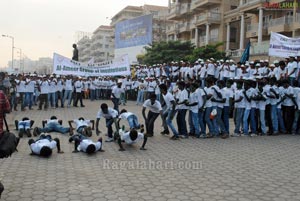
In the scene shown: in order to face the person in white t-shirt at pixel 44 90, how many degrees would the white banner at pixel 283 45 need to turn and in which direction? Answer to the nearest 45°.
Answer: approximately 90° to its right

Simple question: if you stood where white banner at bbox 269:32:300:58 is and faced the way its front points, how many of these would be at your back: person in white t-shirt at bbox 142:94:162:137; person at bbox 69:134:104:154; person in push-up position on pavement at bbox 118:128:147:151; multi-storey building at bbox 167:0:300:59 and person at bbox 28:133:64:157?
1

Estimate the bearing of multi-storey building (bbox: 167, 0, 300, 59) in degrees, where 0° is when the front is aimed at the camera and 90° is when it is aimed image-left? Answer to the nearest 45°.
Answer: approximately 45°

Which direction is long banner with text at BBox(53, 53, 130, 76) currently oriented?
toward the camera

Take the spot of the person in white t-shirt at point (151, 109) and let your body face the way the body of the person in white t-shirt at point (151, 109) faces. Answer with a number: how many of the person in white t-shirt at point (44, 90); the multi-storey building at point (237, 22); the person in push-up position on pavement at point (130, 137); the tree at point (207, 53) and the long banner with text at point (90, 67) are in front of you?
1

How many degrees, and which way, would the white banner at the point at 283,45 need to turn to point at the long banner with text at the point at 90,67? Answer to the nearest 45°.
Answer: approximately 90° to its right

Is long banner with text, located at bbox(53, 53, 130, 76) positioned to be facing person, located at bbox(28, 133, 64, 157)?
yes

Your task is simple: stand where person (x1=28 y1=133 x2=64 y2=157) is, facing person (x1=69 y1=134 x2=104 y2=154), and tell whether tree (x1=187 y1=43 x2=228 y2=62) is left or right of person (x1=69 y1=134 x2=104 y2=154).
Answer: left

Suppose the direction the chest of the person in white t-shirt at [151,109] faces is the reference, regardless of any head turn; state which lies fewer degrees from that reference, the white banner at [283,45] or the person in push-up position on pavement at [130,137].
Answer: the person in push-up position on pavement

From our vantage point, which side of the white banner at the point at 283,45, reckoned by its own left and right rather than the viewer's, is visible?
front

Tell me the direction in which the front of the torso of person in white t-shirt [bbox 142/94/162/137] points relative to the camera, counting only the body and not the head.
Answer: toward the camera

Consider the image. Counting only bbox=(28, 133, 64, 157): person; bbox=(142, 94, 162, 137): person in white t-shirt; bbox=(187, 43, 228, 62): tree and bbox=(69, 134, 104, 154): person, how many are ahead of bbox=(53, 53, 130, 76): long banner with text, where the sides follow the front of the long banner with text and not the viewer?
3

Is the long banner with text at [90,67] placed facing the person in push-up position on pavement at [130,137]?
yes

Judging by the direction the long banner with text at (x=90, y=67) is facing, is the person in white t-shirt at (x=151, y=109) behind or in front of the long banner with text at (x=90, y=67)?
in front

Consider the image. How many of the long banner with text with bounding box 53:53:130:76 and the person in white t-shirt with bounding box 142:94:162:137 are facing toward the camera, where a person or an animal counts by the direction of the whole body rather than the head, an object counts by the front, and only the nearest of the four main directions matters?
2

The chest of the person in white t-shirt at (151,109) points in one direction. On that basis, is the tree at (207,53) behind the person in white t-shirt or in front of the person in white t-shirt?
behind
